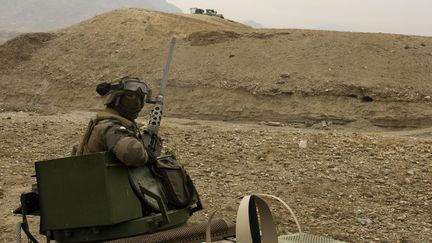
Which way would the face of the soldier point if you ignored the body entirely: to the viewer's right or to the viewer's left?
to the viewer's right

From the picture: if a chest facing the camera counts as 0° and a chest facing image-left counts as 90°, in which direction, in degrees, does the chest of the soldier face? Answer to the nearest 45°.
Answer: approximately 270°

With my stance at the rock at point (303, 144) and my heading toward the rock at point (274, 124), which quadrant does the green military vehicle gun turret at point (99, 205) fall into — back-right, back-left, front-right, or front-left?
back-left
